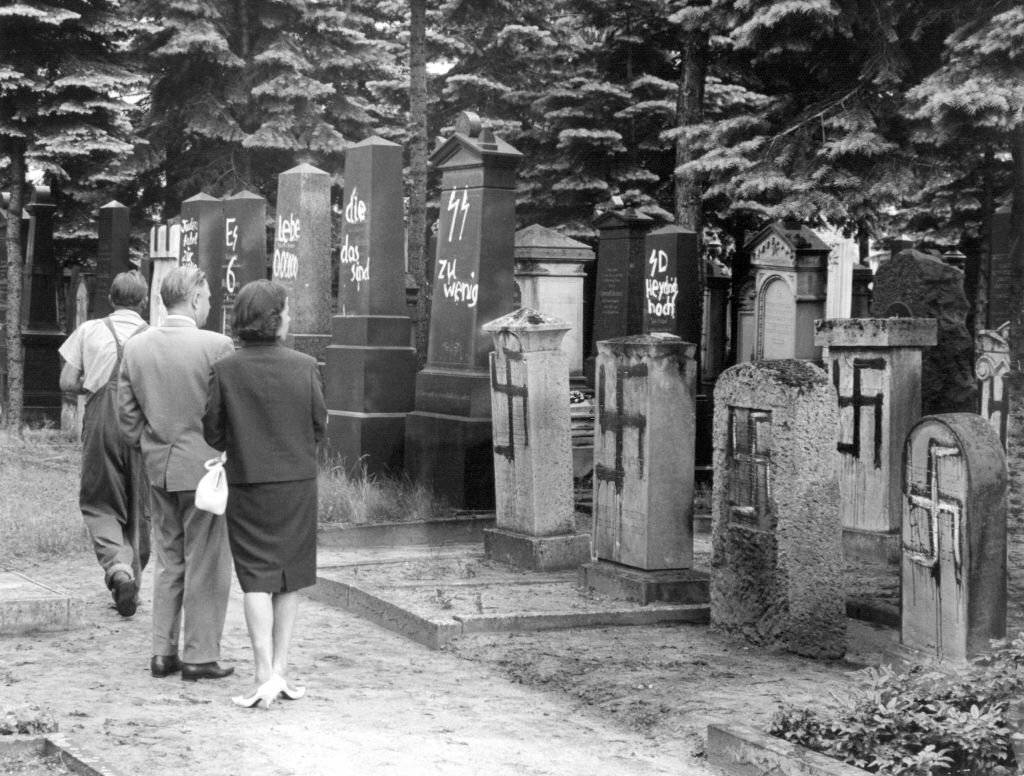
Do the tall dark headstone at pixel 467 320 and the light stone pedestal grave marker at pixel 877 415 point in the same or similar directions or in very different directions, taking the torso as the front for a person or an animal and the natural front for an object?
same or similar directions

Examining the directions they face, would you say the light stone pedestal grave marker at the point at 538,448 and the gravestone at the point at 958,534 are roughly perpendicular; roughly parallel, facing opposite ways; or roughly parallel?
roughly parallel

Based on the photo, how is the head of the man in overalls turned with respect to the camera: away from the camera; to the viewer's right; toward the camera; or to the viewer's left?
away from the camera

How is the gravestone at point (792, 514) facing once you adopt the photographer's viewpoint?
facing the viewer and to the left of the viewer

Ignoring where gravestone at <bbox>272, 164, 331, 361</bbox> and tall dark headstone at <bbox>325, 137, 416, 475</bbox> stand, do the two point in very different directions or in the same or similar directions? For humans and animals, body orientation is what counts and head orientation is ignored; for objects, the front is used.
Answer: same or similar directions

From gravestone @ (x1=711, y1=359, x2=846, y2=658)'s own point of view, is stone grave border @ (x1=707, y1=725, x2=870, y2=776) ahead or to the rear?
ahead

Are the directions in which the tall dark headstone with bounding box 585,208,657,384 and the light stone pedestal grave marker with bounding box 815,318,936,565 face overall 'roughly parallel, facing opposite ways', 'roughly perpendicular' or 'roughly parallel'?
roughly parallel

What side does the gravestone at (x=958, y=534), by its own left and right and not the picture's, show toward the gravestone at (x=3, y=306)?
right

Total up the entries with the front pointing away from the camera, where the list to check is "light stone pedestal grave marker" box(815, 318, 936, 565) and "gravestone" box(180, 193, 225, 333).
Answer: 0

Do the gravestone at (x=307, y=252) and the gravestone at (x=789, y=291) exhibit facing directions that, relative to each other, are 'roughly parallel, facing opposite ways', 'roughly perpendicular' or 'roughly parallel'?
roughly parallel

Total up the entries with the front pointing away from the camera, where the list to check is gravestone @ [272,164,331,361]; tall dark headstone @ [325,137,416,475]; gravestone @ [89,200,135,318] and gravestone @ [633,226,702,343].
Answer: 0

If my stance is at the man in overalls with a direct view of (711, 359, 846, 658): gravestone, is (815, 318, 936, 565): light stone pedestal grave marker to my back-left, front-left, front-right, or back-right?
front-left

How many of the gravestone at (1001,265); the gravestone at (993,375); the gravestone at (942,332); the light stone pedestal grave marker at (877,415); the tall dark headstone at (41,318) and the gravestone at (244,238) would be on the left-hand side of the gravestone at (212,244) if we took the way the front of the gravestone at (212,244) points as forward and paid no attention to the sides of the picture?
5

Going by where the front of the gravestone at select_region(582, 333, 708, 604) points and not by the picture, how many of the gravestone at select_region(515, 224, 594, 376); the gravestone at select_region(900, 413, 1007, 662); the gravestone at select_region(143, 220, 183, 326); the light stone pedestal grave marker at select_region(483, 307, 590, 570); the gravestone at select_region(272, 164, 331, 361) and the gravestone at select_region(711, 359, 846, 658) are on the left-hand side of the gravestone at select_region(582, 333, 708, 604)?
2

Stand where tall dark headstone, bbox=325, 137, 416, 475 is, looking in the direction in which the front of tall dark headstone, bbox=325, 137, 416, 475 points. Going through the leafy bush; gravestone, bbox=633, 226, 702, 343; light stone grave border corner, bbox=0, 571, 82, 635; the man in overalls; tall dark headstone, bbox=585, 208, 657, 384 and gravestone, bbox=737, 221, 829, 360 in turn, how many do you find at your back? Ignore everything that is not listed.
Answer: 3
